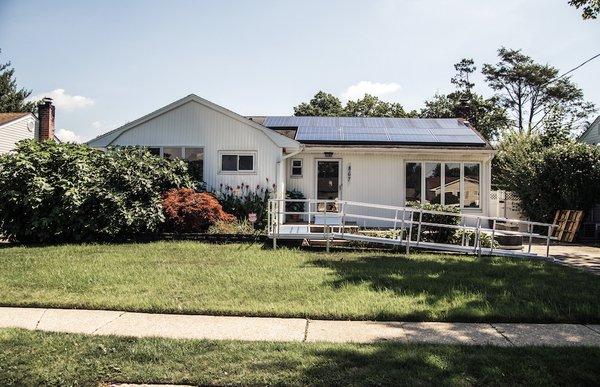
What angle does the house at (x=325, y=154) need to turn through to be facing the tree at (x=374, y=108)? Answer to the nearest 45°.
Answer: approximately 180°

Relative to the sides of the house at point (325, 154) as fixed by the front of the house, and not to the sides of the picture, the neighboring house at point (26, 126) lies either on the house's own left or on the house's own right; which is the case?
on the house's own right

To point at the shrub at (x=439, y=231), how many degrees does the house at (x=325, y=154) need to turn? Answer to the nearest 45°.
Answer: approximately 45° to its left

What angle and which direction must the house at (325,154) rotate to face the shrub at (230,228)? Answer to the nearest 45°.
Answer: approximately 45° to its right

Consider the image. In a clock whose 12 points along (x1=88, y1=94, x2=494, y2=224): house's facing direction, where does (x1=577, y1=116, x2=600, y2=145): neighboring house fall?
The neighboring house is roughly at 8 o'clock from the house.

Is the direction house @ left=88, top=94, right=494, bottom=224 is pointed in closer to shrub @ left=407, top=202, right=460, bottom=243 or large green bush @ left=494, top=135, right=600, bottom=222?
the shrub

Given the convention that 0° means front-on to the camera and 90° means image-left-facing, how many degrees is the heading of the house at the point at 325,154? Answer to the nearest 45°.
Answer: approximately 0°

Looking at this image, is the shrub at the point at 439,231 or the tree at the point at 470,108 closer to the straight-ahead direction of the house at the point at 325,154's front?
the shrub

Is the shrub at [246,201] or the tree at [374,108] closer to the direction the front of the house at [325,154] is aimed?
the shrub

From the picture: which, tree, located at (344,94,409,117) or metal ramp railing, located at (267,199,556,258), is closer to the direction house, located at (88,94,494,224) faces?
the metal ramp railing

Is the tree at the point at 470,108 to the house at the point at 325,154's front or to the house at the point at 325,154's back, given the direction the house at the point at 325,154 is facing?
to the back
